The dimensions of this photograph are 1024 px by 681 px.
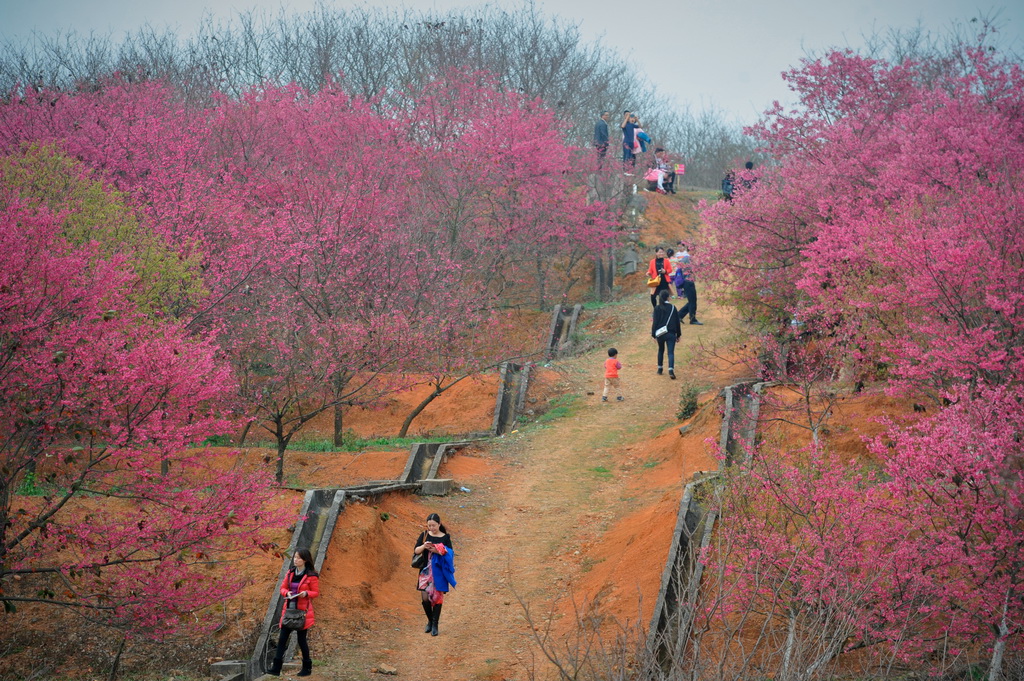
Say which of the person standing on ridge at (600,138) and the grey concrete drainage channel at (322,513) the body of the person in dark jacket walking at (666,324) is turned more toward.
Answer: the person standing on ridge

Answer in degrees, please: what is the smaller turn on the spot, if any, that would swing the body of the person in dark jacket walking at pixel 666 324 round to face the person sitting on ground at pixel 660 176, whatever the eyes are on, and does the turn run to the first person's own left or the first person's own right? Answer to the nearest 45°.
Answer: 0° — they already face them

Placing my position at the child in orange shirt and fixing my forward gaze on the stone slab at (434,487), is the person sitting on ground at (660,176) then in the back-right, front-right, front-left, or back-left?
back-right

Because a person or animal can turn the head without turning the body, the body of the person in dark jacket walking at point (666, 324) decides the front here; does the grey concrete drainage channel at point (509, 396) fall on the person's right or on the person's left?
on the person's left

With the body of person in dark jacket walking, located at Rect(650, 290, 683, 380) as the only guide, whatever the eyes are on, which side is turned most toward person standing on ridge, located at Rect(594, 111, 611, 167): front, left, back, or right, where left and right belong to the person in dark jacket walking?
front

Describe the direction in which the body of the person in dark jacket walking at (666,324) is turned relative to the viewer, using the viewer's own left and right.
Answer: facing away from the viewer

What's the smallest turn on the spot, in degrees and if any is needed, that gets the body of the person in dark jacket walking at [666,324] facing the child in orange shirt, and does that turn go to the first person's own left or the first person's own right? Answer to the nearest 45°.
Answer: approximately 135° to the first person's own left

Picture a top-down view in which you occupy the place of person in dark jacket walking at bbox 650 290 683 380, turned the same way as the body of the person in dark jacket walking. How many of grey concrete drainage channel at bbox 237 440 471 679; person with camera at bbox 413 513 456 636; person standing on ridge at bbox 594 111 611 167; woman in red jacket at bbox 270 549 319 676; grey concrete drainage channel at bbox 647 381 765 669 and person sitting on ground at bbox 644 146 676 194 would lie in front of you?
2

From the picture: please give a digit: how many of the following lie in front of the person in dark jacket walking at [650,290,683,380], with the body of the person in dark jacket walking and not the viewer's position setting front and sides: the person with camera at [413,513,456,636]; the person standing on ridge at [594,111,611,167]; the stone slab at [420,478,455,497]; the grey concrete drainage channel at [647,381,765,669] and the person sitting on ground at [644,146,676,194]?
2
